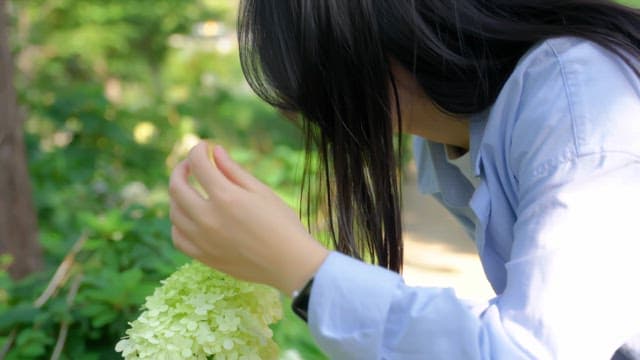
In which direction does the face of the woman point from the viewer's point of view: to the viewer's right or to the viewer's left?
to the viewer's left

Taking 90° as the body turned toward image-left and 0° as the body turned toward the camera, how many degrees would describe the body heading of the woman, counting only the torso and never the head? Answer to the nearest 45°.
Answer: approximately 90°

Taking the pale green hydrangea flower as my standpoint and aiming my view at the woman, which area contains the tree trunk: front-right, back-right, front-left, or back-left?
back-left

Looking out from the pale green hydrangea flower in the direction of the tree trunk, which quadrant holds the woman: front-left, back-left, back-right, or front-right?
back-right
